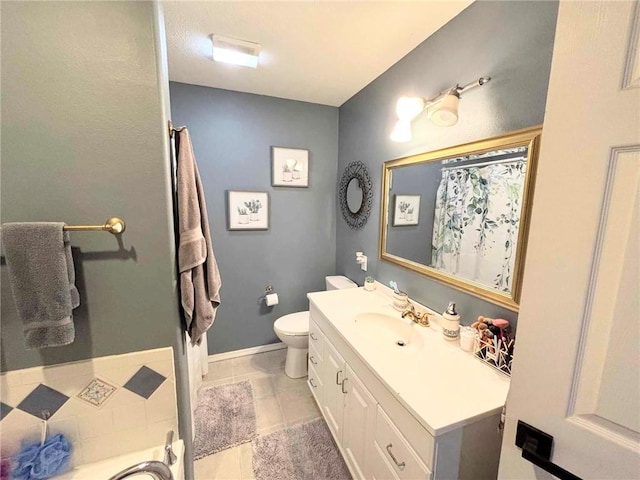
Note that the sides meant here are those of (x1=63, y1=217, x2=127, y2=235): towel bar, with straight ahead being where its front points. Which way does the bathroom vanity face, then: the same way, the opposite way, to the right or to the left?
to the right

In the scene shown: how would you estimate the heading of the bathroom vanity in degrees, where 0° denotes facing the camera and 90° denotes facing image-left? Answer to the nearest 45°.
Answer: approximately 45°

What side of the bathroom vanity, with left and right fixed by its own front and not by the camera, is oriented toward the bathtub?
front

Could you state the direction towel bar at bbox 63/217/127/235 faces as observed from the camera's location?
facing the viewer

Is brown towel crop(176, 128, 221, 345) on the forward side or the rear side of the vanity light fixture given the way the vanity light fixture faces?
on the forward side

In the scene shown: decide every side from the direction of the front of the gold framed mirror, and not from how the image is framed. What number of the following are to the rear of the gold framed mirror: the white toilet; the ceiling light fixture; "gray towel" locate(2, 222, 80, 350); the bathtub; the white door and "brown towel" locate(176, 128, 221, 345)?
0

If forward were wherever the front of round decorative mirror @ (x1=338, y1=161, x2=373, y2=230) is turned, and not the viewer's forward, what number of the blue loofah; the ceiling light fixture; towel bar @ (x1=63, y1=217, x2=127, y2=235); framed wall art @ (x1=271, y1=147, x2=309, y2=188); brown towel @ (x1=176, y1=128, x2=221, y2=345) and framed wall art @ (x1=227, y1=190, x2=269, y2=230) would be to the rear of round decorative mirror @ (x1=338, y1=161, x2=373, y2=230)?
0

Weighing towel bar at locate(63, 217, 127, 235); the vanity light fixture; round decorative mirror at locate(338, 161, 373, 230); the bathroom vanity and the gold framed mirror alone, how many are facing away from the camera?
0

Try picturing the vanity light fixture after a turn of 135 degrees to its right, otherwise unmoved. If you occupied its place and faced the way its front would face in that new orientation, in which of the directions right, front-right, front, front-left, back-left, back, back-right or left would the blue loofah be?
back-left

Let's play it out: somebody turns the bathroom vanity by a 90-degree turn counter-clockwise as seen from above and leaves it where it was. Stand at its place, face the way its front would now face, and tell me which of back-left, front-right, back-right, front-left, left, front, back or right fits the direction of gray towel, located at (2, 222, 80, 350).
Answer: right

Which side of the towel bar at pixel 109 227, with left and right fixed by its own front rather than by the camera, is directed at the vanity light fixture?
left

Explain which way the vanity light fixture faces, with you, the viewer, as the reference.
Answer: facing the viewer and to the left of the viewer

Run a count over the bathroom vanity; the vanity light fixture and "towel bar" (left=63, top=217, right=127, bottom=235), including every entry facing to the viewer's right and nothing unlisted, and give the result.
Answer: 0

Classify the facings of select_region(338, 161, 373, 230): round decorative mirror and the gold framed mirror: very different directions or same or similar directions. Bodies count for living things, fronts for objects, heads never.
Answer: same or similar directions

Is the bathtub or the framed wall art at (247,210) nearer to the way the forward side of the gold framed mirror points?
the bathtub

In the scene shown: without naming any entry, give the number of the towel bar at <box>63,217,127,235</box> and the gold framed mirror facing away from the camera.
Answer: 0

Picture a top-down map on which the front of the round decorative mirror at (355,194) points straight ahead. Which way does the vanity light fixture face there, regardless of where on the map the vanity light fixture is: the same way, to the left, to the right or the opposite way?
the same way

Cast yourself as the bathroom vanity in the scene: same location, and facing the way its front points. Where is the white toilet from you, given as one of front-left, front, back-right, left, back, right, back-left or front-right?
right
